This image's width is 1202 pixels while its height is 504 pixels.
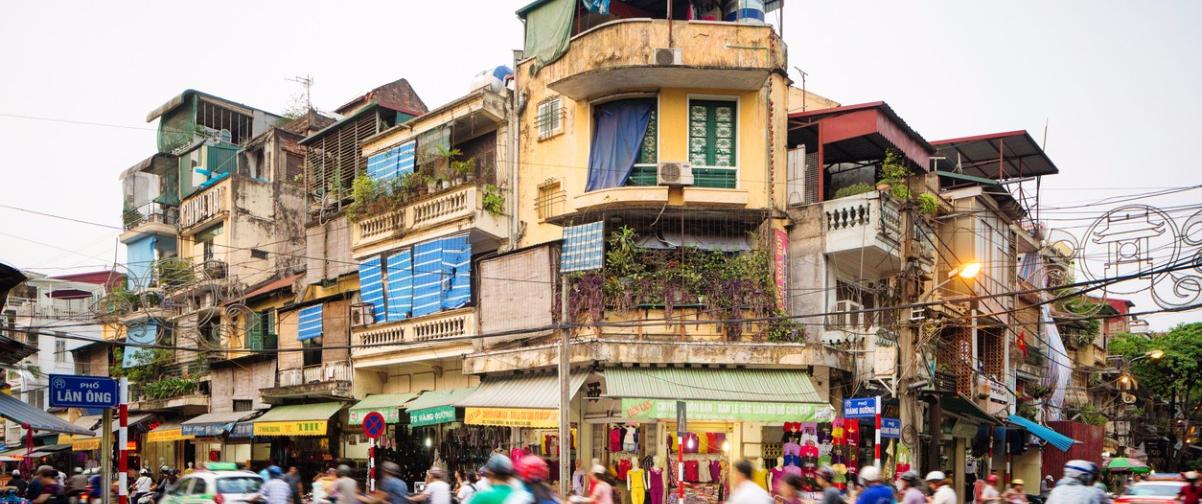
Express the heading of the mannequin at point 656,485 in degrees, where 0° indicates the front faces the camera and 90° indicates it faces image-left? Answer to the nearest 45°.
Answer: approximately 0°

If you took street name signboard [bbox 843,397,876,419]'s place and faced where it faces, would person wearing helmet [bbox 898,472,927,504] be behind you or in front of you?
in front

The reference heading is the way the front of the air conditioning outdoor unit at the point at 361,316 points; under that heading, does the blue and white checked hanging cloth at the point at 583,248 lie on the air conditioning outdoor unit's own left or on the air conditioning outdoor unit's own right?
on the air conditioning outdoor unit's own left
